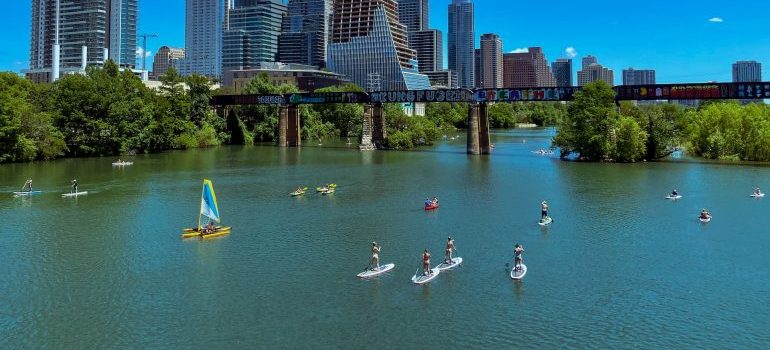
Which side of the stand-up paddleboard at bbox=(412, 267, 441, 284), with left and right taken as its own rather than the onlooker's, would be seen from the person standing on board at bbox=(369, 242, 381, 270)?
left

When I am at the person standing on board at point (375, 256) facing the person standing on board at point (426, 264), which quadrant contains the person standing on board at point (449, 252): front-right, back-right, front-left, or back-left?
front-left

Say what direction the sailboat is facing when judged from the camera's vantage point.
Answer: facing to the left of the viewer

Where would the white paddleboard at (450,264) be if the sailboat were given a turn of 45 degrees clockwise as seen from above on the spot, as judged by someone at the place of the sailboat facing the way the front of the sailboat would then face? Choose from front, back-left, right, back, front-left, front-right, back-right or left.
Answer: back

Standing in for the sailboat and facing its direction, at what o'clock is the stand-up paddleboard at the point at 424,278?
The stand-up paddleboard is roughly at 8 o'clock from the sailboat.

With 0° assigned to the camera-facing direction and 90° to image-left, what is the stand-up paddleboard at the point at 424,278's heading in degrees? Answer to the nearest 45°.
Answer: approximately 225°

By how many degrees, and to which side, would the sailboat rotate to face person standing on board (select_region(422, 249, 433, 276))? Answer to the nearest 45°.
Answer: approximately 135° to its left

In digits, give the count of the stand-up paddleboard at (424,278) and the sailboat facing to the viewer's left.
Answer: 1

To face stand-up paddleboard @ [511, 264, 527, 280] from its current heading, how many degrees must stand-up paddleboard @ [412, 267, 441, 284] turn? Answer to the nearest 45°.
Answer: approximately 45° to its right

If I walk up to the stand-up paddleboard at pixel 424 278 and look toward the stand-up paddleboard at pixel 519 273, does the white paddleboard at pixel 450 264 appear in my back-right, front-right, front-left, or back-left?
front-left
